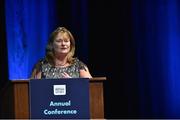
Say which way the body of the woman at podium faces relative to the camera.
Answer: toward the camera

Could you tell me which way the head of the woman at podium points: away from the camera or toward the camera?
toward the camera

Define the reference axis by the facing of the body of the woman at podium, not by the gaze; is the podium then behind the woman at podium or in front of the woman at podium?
in front

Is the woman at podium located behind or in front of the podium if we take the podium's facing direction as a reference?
behind

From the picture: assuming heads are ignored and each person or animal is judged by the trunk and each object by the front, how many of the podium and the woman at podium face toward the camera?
2

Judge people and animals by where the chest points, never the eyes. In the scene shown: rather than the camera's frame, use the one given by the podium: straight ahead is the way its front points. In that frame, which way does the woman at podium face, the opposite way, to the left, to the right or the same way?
the same way
